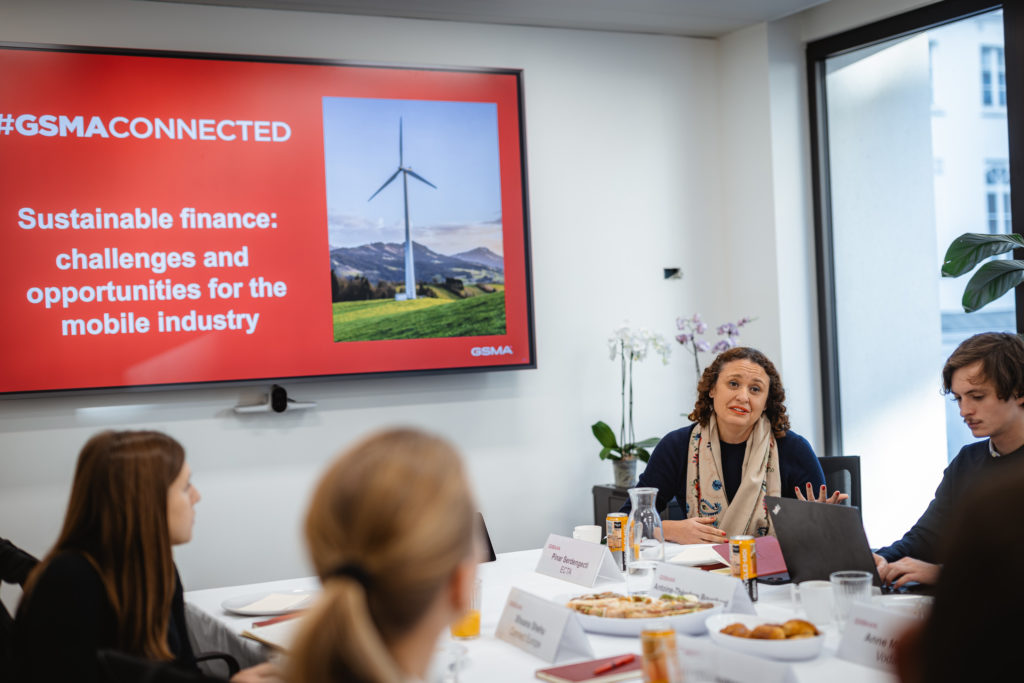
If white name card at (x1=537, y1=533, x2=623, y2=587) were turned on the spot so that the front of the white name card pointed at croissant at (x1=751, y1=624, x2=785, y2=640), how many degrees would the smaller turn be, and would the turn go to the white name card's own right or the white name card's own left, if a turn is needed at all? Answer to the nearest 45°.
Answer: approximately 90° to the white name card's own left

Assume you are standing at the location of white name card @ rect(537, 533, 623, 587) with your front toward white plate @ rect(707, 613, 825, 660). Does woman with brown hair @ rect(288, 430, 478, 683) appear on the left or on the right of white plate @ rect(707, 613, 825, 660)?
right

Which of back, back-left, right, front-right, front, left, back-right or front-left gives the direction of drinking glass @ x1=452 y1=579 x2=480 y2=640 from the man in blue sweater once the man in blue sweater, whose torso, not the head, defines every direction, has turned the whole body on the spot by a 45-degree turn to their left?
front-right

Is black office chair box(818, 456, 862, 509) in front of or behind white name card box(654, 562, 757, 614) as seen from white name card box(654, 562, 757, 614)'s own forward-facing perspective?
behind

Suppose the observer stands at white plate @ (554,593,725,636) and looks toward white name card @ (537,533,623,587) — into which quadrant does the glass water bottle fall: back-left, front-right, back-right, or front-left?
front-right

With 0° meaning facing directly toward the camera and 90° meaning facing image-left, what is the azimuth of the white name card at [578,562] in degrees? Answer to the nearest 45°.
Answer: approximately 45°

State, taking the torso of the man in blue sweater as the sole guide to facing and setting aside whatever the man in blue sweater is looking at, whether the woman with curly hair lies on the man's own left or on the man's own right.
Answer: on the man's own right

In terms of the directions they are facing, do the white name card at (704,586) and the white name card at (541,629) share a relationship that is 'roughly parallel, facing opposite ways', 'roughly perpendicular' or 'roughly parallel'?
roughly parallel

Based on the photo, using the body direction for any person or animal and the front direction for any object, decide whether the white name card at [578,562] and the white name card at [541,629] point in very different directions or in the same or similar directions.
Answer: same or similar directions

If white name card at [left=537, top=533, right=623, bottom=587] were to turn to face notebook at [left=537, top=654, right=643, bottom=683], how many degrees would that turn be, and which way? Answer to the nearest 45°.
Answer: approximately 45° to its left

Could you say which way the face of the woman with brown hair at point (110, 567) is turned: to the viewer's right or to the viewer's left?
to the viewer's right

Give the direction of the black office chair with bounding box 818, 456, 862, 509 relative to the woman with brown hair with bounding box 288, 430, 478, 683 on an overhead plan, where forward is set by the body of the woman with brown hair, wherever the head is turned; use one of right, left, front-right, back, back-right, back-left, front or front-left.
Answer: front

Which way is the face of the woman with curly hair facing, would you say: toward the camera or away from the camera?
toward the camera

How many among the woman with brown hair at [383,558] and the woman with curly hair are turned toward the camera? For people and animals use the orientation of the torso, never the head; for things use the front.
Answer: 1

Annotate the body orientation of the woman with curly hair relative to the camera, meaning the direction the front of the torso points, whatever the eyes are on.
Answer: toward the camera
